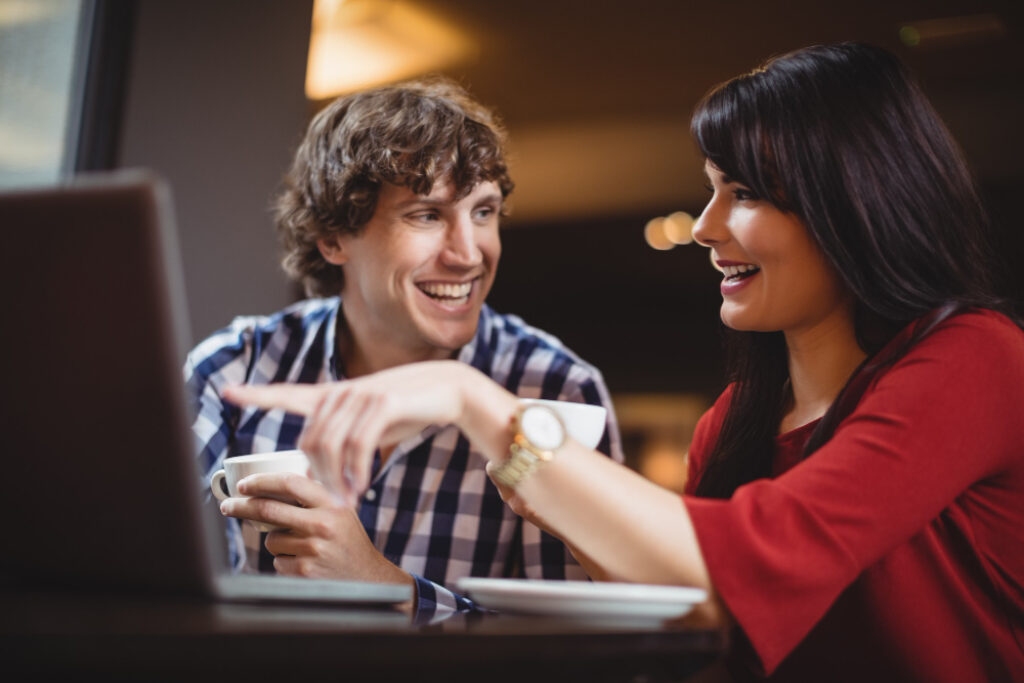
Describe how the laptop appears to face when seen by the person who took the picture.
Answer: facing away from the viewer and to the right of the viewer

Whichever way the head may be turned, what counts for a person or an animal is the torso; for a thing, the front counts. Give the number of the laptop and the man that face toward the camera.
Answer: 1

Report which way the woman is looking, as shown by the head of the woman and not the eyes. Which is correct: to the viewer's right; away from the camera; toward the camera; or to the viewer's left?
to the viewer's left

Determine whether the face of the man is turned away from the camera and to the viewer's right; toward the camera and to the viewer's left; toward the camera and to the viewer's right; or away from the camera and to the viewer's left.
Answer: toward the camera and to the viewer's right

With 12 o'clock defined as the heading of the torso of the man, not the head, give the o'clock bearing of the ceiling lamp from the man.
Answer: The ceiling lamp is roughly at 6 o'clock from the man.

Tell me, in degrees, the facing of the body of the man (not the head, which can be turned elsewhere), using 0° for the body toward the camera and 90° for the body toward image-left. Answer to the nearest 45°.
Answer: approximately 0°
